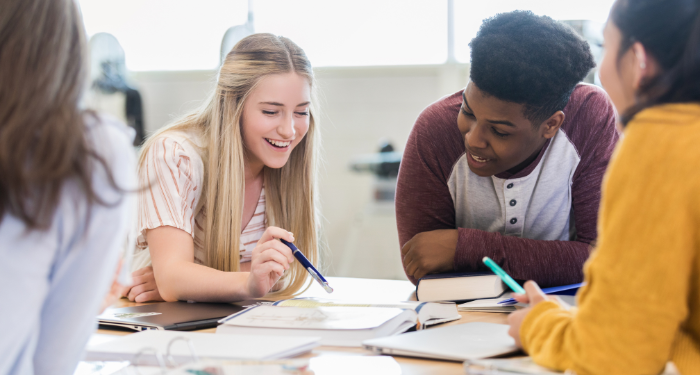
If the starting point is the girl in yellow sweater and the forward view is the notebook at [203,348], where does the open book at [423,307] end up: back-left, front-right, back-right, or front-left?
front-right

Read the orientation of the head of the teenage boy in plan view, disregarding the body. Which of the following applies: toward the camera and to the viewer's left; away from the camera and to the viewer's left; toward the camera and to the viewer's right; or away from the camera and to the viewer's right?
toward the camera and to the viewer's left

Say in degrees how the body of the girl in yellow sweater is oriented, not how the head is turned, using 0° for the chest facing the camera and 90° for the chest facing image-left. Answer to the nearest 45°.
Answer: approximately 135°

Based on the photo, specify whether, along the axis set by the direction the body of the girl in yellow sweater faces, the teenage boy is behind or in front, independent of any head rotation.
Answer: in front

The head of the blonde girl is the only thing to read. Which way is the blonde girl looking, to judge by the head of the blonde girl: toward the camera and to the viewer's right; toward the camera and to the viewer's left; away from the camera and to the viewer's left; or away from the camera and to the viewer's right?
toward the camera and to the viewer's right

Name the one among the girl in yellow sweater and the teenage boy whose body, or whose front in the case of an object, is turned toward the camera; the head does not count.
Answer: the teenage boy

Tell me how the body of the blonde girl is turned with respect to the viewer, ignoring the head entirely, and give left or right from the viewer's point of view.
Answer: facing the viewer and to the right of the viewer

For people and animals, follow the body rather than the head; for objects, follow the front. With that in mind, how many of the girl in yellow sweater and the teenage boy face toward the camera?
1
